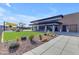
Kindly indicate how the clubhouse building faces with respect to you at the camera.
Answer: facing the viewer and to the left of the viewer
